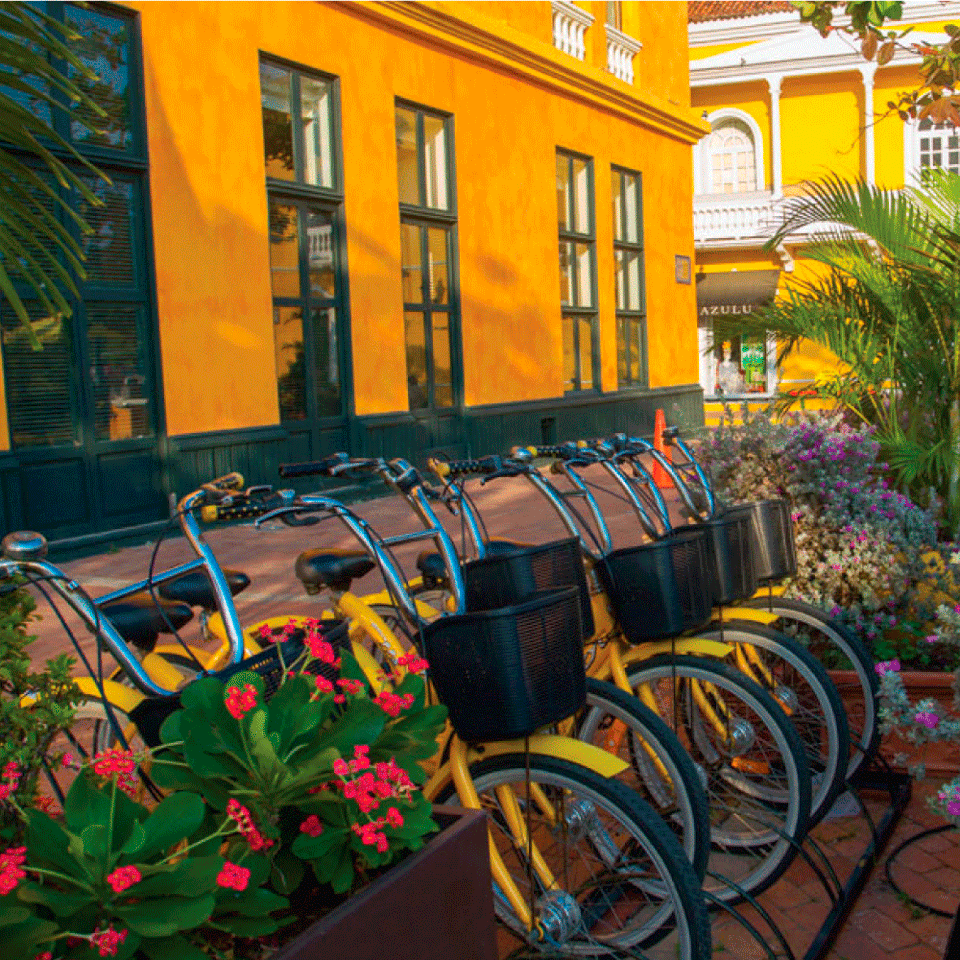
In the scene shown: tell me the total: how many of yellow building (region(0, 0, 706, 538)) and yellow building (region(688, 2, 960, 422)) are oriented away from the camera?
0

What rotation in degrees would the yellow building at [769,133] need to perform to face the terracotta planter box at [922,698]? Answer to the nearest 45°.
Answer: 0° — it already faces it

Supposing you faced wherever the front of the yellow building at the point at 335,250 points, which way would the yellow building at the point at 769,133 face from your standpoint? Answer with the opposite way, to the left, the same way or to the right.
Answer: to the right

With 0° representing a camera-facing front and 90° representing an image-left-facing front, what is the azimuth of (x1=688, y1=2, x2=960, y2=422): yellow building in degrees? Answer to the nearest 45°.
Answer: approximately 0°

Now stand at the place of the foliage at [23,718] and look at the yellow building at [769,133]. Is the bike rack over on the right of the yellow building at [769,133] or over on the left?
right

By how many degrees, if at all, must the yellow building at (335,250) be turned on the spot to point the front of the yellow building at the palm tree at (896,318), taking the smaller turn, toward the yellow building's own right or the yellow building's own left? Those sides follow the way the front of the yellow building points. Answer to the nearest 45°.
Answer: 0° — it already faces it

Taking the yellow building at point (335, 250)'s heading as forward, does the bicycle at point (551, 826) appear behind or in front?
in front

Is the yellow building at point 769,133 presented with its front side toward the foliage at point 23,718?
yes

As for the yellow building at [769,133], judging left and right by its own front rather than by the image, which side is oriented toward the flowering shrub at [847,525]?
front

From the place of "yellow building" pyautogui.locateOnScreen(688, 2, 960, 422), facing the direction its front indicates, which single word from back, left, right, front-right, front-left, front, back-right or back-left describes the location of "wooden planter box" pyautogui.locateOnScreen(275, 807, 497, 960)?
front

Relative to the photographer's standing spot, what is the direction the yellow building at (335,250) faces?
facing the viewer and to the right of the viewer

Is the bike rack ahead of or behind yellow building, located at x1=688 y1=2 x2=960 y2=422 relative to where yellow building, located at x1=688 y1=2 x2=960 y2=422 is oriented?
ahead

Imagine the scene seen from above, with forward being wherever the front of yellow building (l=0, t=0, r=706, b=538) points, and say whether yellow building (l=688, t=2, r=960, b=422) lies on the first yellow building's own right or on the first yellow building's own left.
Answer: on the first yellow building's own left

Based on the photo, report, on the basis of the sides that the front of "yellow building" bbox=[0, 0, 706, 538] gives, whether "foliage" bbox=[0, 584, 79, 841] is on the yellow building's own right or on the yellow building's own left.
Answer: on the yellow building's own right
